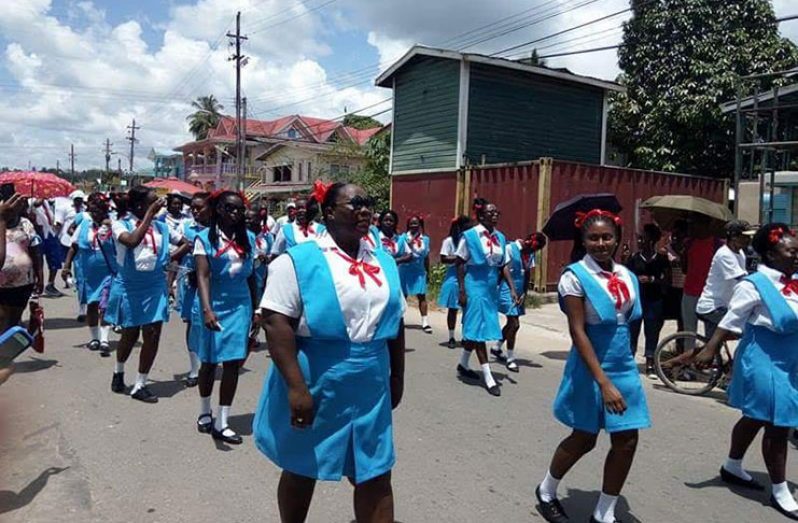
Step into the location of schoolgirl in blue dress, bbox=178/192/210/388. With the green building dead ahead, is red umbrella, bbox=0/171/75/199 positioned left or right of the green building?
left

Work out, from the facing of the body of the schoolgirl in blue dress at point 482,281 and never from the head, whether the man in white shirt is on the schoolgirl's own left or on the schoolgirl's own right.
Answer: on the schoolgirl's own left

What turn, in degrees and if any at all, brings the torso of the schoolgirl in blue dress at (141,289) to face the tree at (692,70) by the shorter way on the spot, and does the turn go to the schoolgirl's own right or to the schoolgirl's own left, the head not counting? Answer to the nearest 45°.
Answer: approximately 90° to the schoolgirl's own left

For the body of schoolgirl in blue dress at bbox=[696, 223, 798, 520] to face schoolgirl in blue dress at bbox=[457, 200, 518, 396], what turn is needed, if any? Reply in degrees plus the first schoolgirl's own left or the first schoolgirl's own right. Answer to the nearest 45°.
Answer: approximately 180°

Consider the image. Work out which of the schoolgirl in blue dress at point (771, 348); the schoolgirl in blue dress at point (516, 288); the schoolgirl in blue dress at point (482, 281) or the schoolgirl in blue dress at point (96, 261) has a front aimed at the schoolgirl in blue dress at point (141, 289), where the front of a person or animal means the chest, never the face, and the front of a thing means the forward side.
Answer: the schoolgirl in blue dress at point (96, 261)

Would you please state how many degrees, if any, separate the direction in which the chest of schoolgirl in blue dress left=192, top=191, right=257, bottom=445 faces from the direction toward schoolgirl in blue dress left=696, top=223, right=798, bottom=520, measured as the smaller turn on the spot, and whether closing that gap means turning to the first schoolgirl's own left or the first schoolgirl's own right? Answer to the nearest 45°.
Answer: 0° — they already face them

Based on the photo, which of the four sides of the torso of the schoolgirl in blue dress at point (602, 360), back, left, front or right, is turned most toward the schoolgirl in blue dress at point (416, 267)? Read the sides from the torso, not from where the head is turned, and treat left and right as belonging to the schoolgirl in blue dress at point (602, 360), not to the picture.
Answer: back

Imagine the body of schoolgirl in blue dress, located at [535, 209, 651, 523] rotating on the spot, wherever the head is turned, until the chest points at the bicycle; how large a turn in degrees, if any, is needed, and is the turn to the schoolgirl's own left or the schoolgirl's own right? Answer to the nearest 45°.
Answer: approximately 135° to the schoolgirl's own left

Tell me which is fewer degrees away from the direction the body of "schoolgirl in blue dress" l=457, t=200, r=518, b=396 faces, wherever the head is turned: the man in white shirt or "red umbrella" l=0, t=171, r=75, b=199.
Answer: the man in white shirt

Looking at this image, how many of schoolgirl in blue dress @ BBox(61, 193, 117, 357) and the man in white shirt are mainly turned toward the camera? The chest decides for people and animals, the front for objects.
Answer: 1

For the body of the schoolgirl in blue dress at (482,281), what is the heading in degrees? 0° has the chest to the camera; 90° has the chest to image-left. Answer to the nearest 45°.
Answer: approximately 315°

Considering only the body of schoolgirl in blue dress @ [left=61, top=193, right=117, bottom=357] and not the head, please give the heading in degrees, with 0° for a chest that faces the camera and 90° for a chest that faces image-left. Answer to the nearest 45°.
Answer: approximately 0°
